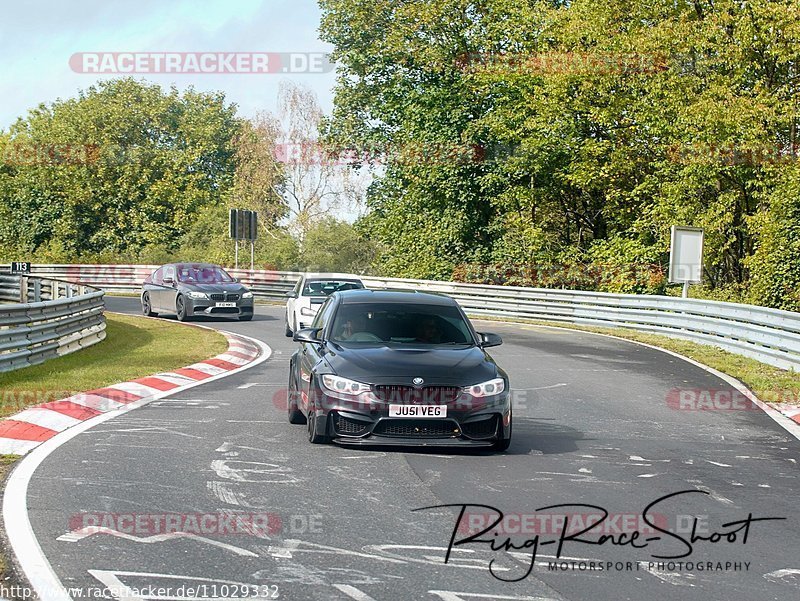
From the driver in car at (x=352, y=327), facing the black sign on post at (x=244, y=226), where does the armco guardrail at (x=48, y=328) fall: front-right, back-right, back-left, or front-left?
front-left

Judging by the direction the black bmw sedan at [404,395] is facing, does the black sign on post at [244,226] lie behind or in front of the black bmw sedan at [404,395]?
behind

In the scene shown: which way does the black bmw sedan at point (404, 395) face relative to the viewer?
toward the camera

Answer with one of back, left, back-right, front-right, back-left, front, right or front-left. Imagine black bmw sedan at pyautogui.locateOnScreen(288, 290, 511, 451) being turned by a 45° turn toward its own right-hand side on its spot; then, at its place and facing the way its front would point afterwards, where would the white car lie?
back-right

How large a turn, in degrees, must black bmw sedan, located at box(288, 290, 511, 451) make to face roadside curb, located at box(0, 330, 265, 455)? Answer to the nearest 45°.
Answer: approximately 135° to its right

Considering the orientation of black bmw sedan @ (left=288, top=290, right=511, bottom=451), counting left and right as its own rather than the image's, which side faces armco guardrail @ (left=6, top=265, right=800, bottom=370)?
back

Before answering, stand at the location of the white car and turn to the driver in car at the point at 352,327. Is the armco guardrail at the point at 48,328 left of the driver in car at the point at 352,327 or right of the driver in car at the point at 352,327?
right
